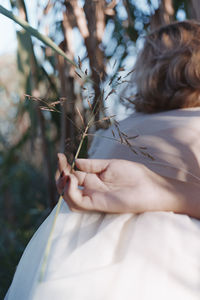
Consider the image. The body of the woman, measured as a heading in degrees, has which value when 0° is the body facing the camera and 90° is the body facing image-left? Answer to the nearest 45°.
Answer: approximately 180°
